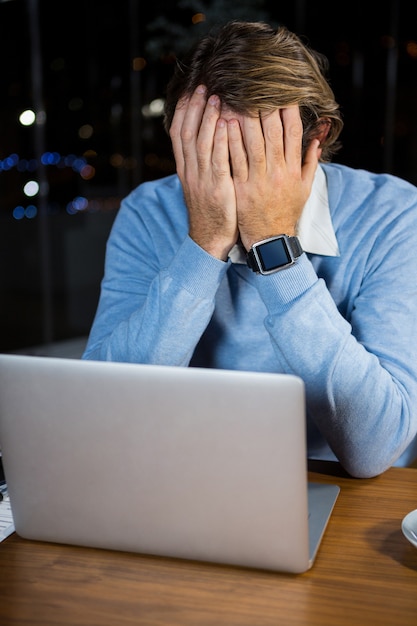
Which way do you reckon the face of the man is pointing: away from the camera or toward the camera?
toward the camera

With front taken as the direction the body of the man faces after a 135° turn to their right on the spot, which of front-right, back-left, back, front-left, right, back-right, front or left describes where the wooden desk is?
back

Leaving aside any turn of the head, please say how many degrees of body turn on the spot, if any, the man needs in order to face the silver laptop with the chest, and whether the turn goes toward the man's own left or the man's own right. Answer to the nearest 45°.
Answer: approximately 45° to the man's own left

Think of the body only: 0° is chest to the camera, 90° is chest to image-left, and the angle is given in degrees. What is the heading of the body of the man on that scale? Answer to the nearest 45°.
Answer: approximately 45°
